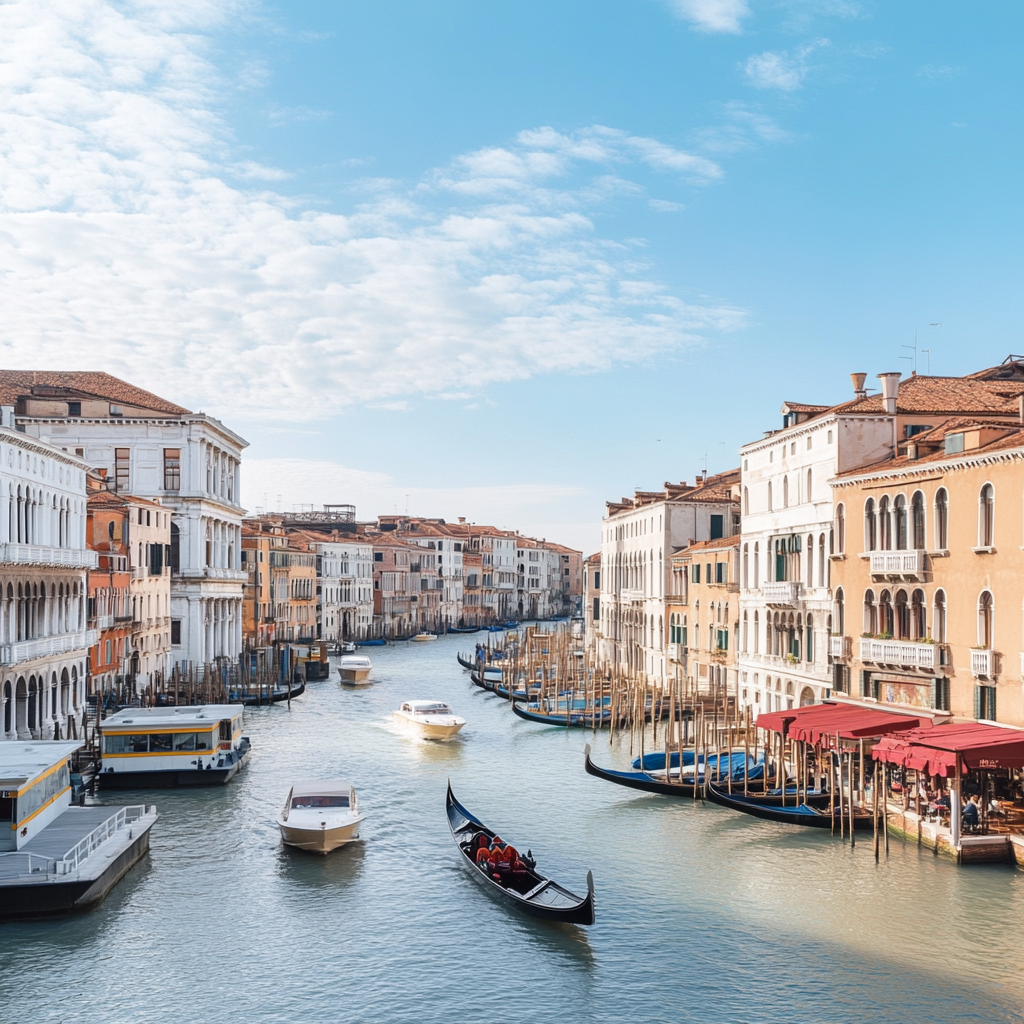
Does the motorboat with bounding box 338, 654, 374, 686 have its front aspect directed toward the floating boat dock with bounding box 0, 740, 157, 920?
yes

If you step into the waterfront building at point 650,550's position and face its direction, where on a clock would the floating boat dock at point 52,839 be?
The floating boat dock is roughly at 11 o'clock from the waterfront building.

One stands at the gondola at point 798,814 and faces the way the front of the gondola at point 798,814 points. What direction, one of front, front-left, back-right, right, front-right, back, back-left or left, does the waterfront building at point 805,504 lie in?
right

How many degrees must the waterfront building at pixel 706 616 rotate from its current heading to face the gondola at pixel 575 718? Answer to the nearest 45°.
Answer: approximately 45° to its left

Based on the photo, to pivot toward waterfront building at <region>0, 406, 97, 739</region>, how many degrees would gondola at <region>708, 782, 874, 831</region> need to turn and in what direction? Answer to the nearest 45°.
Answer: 0° — it already faces it

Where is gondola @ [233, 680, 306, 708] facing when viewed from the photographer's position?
facing to the right of the viewer

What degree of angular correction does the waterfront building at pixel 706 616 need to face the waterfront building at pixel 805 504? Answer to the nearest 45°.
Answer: approximately 45° to its left

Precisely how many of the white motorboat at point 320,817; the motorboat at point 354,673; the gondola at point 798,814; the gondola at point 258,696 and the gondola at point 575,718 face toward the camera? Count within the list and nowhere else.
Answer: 2

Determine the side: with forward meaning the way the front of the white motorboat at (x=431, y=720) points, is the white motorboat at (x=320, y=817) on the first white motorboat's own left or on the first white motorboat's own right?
on the first white motorboat's own right

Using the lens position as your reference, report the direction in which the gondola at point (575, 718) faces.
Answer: facing to the left of the viewer

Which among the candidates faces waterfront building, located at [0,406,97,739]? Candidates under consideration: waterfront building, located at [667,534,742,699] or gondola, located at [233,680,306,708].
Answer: waterfront building, located at [667,534,742,699]

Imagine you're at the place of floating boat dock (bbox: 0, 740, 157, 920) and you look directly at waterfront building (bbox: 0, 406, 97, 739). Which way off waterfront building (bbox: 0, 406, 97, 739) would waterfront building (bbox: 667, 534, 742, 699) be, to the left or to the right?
right

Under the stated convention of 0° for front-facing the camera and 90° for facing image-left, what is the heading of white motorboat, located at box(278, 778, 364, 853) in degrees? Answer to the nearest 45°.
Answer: approximately 0°

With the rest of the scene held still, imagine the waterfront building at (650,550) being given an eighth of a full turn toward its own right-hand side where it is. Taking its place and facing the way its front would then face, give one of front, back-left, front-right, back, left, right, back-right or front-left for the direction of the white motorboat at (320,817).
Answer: left
